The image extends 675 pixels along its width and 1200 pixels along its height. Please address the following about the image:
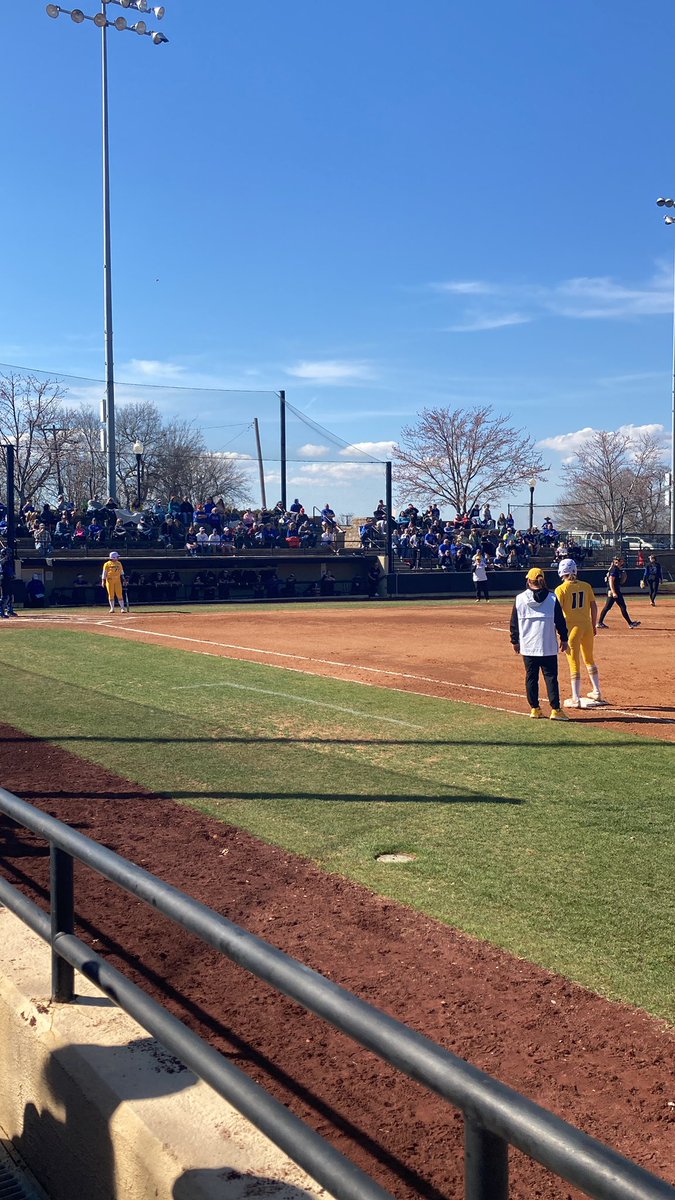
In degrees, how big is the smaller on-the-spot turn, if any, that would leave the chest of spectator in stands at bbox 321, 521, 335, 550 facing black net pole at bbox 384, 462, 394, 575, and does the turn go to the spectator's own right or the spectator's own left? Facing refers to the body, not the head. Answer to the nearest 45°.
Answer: approximately 45° to the spectator's own left

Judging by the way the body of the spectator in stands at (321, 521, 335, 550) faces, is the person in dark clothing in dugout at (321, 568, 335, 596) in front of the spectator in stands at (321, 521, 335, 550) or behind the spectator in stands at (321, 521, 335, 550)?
in front

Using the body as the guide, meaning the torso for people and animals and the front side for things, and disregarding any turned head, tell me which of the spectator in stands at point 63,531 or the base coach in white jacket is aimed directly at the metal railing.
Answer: the spectator in stands

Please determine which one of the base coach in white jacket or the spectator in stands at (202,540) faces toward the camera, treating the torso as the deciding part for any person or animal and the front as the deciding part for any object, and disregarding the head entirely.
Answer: the spectator in stands

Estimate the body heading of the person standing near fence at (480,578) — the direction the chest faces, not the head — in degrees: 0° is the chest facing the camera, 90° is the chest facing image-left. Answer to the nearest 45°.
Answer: approximately 45°

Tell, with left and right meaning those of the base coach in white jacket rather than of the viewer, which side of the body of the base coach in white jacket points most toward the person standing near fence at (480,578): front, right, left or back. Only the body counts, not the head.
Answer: front

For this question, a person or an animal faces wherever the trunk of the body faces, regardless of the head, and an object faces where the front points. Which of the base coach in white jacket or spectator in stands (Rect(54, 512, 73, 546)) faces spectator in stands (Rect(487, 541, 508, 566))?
the base coach in white jacket

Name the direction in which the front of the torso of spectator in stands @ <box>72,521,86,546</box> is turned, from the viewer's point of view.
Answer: toward the camera

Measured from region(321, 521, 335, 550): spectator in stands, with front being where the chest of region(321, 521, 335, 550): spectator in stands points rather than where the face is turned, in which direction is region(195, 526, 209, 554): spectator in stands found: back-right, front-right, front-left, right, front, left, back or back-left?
front-right

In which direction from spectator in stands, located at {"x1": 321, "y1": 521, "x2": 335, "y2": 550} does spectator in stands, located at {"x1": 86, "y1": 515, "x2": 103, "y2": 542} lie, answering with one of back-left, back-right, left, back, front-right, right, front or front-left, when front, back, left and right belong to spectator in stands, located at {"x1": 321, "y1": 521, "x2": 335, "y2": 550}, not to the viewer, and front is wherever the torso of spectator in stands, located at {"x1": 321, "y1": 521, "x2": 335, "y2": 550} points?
front-right

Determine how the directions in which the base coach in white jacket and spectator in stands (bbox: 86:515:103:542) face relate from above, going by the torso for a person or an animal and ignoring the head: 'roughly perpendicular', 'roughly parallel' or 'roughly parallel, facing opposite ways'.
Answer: roughly parallel, facing opposite ways

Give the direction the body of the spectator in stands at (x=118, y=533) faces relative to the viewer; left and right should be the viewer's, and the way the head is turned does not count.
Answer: facing the viewer

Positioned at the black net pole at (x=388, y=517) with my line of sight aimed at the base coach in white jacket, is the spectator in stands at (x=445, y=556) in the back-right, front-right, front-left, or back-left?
back-left

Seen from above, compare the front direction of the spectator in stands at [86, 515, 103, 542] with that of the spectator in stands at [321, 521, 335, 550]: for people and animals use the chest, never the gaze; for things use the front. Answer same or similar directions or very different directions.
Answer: same or similar directions

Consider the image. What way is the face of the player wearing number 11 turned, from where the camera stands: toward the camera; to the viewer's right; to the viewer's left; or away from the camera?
away from the camera

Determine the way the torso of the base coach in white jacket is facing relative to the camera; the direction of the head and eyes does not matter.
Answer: away from the camera

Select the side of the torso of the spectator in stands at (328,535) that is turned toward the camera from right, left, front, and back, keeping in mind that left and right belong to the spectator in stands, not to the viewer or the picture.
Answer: front

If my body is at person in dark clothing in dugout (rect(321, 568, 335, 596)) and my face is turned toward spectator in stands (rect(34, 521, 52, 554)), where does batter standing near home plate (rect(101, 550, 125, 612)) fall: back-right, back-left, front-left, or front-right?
front-left
